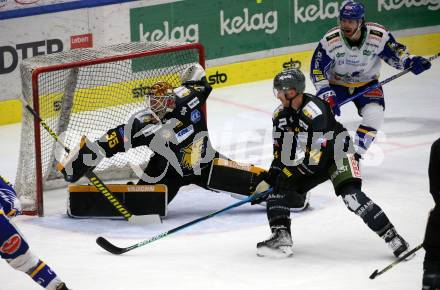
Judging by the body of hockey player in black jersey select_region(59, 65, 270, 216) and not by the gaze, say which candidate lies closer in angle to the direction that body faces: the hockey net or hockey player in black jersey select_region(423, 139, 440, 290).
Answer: the hockey player in black jersey

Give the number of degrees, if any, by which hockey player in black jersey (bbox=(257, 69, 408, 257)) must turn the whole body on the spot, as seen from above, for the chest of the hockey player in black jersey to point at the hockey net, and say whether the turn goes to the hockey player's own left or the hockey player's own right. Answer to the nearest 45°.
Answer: approximately 90° to the hockey player's own right

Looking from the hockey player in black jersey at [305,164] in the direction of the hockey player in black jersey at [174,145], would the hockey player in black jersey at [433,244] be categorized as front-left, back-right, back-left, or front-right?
back-left
